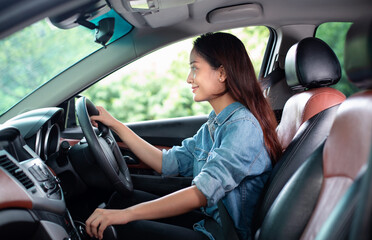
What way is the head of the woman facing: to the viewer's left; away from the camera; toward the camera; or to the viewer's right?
to the viewer's left

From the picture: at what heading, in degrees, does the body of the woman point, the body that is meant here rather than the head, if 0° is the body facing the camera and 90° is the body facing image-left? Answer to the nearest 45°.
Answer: approximately 90°
